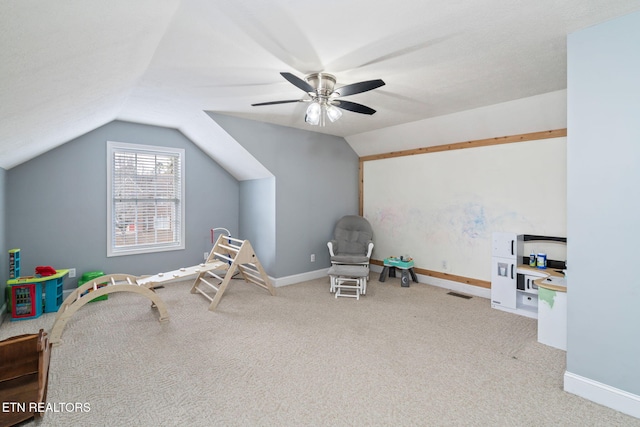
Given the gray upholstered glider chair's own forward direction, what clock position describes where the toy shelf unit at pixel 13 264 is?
The toy shelf unit is roughly at 2 o'clock from the gray upholstered glider chair.

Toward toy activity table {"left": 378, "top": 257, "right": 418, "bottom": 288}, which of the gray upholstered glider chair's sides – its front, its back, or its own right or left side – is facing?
left

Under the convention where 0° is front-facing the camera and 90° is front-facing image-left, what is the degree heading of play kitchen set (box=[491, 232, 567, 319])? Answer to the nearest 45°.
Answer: approximately 45°

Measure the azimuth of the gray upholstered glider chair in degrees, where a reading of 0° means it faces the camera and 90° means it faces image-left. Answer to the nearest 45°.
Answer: approximately 0°
